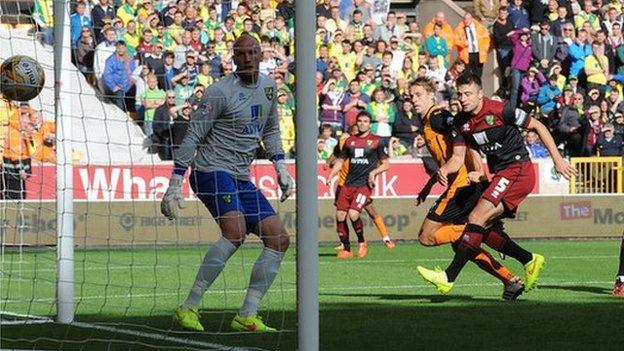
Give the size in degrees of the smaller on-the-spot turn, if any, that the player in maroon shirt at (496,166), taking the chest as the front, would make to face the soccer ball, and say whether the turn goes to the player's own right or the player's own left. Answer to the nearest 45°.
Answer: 0° — they already face it

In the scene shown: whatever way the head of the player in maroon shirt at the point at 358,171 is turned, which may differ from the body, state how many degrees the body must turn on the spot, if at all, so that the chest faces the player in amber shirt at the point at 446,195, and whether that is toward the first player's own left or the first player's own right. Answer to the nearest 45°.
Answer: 0° — they already face them
